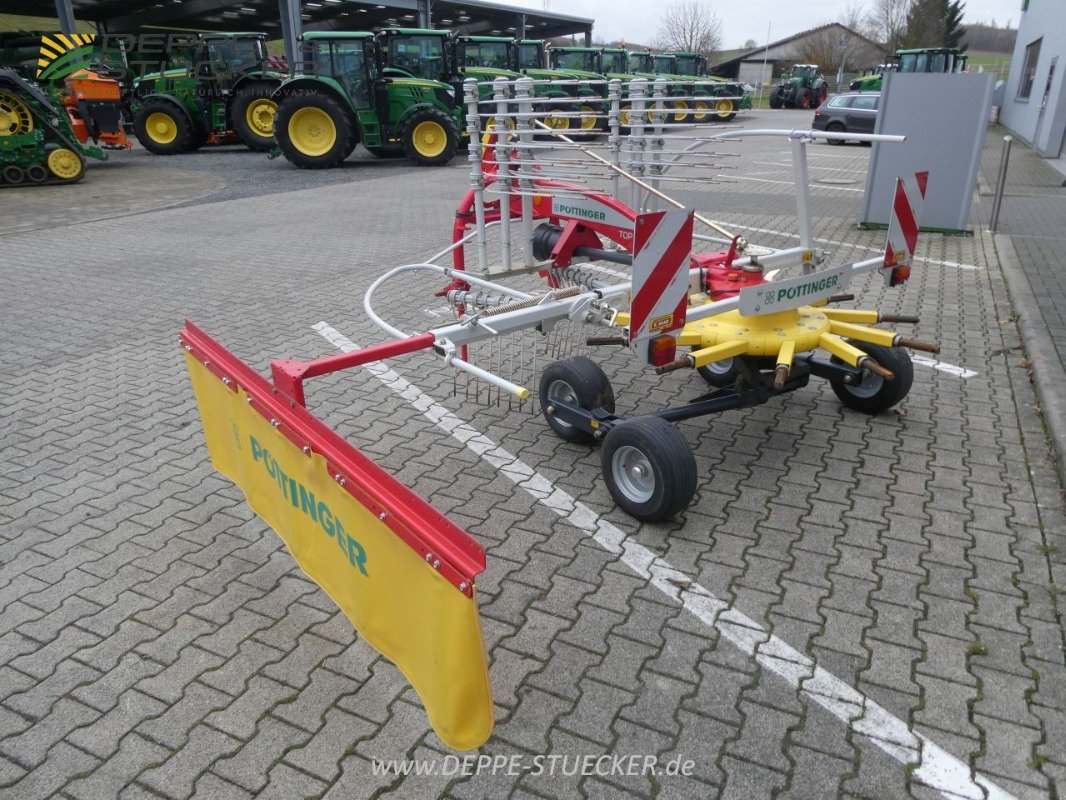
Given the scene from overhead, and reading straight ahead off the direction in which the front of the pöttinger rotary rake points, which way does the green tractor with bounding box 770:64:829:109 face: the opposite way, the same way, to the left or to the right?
to the left

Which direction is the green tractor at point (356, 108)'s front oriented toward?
to the viewer's right

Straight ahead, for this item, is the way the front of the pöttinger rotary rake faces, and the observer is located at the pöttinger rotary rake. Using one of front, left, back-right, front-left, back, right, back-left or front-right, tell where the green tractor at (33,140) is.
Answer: front

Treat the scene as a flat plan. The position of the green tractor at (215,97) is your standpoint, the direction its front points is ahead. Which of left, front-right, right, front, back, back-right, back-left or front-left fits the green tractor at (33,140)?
front-left

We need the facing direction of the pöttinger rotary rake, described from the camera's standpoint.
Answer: facing away from the viewer and to the left of the viewer

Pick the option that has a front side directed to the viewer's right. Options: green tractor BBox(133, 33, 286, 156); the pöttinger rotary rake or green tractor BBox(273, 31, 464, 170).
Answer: green tractor BBox(273, 31, 464, 170)

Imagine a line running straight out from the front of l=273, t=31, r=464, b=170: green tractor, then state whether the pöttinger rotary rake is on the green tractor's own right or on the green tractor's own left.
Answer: on the green tractor's own right

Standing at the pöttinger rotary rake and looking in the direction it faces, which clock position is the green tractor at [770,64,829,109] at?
The green tractor is roughly at 2 o'clock from the pöttinger rotary rake.

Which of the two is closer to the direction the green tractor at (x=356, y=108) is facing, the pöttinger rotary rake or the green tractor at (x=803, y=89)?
the green tractor

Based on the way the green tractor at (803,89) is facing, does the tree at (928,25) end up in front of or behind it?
behind

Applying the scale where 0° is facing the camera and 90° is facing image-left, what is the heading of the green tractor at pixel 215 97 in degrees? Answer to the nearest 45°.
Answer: approximately 90°

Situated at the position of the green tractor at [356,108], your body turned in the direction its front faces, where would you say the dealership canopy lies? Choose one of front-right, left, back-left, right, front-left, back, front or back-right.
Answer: left

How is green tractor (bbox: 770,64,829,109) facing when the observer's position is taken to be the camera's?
facing the viewer and to the left of the viewer
